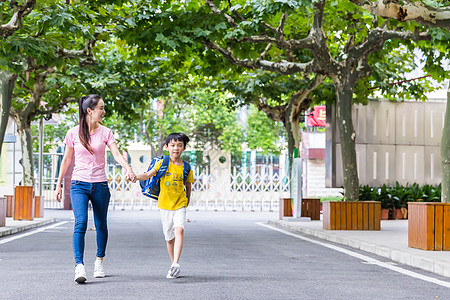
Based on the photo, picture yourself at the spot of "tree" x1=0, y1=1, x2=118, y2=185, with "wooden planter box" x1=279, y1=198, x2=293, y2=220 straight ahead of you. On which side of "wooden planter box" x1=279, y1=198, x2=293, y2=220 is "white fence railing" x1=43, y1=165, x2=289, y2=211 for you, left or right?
left

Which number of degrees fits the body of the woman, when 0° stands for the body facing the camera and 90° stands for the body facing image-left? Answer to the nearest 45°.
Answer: approximately 0°

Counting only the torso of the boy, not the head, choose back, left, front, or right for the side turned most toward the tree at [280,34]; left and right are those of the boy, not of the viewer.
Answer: back

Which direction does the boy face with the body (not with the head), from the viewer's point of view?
toward the camera

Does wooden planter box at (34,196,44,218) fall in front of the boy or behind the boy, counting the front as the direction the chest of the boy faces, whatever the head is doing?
behind

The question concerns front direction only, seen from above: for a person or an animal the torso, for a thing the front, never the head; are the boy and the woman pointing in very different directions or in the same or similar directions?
same or similar directions

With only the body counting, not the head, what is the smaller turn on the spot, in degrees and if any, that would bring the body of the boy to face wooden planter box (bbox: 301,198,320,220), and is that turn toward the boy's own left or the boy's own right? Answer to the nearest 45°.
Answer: approximately 180°

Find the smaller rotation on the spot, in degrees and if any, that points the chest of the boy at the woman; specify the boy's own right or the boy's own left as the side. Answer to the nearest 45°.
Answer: approximately 45° to the boy's own right

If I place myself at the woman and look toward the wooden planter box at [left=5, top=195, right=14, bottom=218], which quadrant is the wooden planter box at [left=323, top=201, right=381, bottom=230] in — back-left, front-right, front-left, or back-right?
front-right

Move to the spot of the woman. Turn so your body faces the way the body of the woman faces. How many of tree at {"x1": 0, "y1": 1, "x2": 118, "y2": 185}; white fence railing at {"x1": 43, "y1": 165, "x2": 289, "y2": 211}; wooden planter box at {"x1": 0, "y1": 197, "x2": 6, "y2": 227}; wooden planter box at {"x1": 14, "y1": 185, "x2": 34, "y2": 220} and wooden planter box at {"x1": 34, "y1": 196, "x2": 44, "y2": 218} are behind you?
5

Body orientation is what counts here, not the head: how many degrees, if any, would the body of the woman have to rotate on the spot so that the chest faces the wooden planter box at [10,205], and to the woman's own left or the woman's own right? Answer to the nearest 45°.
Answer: approximately 180°
